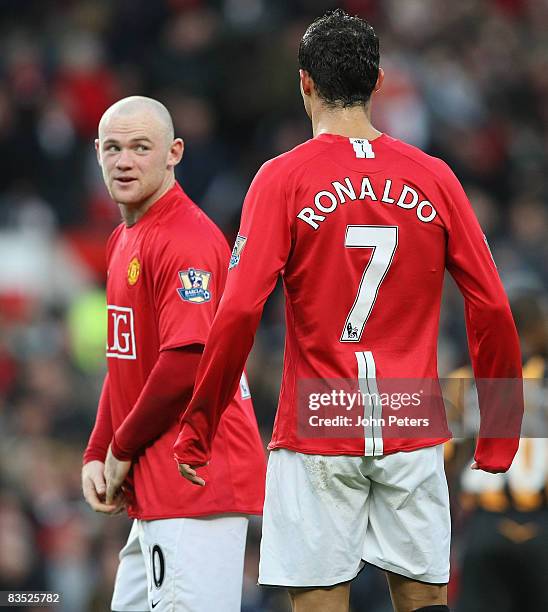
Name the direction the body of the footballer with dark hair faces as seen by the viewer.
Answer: away from the camera
